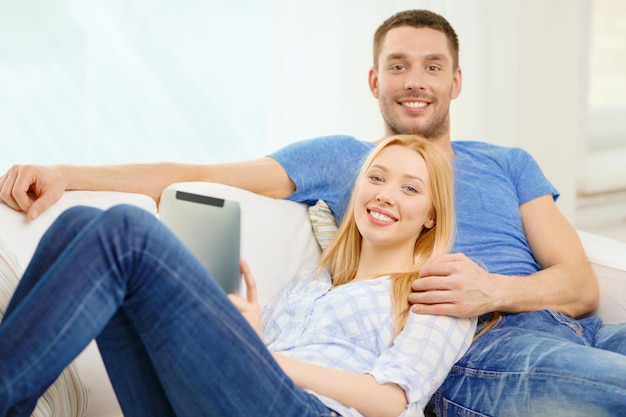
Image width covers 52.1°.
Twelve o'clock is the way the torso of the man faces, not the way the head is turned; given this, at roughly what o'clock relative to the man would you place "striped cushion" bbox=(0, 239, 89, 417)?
The striped cushion is roughly at 2 o'clock from the man.

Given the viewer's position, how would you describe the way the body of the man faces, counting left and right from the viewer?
facing the viewer

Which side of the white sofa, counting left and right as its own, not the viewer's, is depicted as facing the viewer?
front
